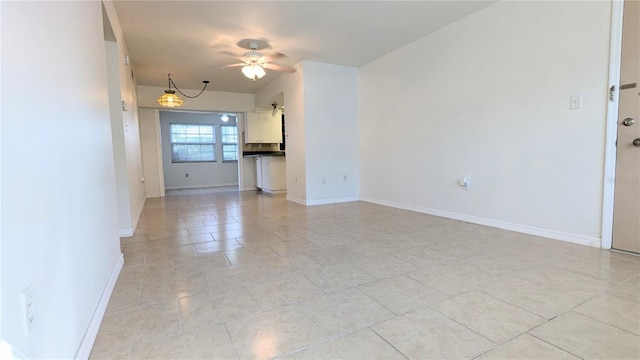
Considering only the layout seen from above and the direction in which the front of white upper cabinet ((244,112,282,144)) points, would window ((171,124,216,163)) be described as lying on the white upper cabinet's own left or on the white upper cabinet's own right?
on the white upper cabinet's own right

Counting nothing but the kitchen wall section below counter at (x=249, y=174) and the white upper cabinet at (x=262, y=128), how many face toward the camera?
2

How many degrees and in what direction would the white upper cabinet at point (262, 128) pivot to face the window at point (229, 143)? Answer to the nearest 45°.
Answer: approximately 135° to its right

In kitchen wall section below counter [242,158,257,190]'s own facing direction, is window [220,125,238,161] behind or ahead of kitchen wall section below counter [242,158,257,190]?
behind

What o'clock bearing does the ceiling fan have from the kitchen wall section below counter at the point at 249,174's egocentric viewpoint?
The ceiling fan is roughly at 12 o'clock from the kitchen wall section below counter.
